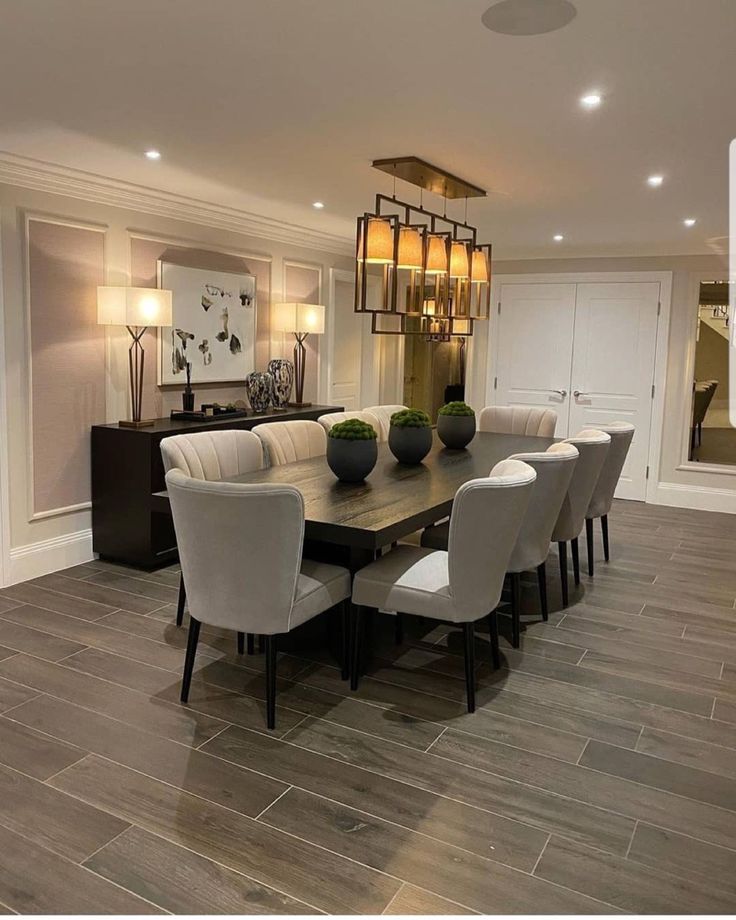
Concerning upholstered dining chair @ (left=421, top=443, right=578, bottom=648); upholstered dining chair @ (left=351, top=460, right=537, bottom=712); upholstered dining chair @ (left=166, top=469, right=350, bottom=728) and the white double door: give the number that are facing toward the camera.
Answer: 1

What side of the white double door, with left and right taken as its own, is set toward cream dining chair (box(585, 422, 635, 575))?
front

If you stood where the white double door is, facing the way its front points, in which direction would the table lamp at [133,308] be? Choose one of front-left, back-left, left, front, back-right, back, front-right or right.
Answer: front-right

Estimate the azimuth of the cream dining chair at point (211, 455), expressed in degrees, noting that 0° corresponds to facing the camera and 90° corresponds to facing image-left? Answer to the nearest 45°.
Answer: approximately 315°

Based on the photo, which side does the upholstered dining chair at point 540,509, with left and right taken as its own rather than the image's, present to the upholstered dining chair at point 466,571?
left

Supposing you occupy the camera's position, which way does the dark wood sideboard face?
facing the viewer and to the right of the viewer

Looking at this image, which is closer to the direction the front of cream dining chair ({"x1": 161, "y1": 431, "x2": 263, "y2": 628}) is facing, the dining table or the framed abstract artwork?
the dining table

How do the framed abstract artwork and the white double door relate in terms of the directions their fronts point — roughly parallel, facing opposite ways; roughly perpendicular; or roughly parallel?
roughly perpendicular

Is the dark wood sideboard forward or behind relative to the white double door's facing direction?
forward

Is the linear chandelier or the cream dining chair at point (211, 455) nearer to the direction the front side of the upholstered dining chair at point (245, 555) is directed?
the linear chandelier

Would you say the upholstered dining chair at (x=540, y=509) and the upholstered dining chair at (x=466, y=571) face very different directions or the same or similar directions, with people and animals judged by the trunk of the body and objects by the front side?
same or similar directions

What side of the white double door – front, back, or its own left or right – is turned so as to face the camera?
front

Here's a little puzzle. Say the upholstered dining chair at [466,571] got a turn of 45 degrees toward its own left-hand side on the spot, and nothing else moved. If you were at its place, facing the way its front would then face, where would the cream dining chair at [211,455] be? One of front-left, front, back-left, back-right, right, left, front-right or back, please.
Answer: front-right

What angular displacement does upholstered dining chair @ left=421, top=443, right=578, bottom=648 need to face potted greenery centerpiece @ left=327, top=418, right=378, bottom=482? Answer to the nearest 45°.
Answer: approximately 45° to its left

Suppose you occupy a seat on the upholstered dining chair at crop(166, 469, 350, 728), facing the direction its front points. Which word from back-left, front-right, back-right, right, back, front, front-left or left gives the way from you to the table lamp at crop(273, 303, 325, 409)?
front-left

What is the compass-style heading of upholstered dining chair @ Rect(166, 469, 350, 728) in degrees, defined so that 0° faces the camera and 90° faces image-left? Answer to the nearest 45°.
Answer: approximately 225°

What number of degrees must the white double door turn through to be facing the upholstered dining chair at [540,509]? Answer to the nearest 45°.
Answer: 0° — it already faces it

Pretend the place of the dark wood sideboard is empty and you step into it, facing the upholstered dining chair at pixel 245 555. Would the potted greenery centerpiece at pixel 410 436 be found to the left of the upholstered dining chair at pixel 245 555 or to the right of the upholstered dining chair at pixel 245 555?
left

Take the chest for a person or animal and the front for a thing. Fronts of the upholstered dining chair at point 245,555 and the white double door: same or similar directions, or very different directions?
very different directions
